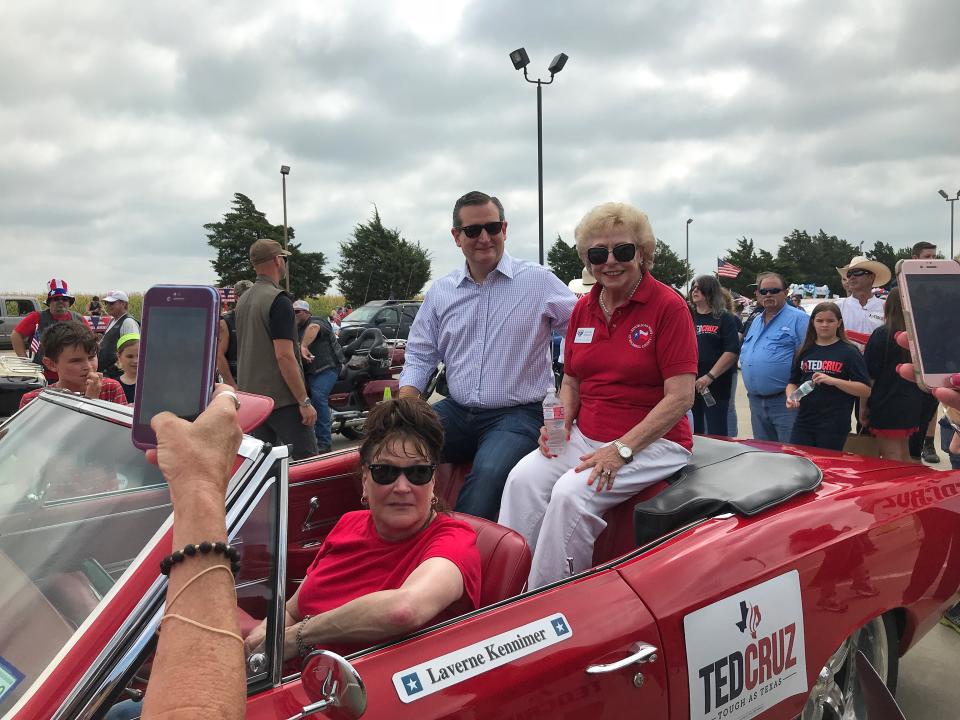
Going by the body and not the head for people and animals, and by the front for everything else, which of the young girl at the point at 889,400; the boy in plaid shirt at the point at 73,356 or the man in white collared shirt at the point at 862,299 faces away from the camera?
the young girl

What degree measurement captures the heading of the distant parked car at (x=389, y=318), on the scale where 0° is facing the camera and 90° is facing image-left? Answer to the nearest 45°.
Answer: approximately 45°

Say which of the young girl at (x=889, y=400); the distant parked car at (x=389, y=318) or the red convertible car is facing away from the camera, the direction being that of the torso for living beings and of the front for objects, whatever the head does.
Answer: the young girl

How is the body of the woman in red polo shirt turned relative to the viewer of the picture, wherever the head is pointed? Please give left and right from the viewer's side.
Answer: facing the viewer and to the left of the viewer

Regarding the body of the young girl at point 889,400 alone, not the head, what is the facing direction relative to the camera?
away from the camera

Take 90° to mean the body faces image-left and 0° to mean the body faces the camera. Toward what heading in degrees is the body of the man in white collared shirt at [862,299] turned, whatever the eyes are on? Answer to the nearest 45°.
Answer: approximately 45°

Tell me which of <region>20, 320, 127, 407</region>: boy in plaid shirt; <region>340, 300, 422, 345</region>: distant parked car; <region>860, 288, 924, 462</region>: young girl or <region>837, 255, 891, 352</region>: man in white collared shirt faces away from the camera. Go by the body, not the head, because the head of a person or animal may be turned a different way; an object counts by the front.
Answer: the young girl

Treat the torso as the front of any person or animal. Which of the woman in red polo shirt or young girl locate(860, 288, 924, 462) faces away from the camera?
the young girl

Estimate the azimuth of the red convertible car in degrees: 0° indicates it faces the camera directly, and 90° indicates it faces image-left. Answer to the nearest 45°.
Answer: approximately 45°

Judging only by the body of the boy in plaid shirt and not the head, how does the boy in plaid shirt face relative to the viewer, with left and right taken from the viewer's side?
facing the viewer and to the right of the viewer
